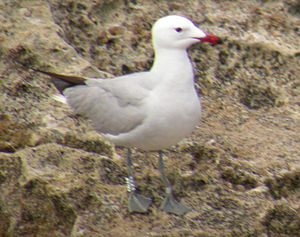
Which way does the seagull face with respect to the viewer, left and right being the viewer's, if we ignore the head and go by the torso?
facing the viewer and to the right of the viewer
